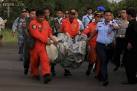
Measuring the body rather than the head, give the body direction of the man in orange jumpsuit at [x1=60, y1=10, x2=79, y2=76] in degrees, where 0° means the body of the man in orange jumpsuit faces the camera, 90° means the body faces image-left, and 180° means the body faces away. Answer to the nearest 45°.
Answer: approximately 0°

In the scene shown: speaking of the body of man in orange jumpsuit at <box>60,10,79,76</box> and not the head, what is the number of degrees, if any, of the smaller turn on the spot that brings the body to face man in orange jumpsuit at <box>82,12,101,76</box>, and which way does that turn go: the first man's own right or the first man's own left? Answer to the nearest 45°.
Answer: approximately 45° to the first man's own left
